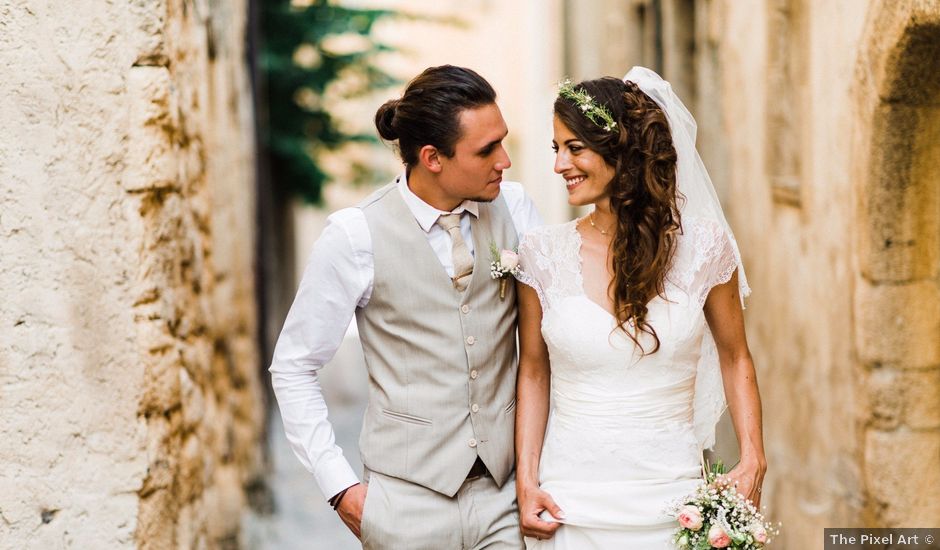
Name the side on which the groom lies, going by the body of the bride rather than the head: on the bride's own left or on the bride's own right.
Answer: on the bride's own right

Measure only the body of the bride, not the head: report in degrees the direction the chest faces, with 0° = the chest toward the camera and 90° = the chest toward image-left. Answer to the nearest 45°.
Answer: approximately 0°

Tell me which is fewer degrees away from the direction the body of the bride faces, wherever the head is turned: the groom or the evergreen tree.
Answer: the groom

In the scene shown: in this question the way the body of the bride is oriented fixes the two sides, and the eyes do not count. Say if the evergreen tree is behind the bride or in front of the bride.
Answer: behind
